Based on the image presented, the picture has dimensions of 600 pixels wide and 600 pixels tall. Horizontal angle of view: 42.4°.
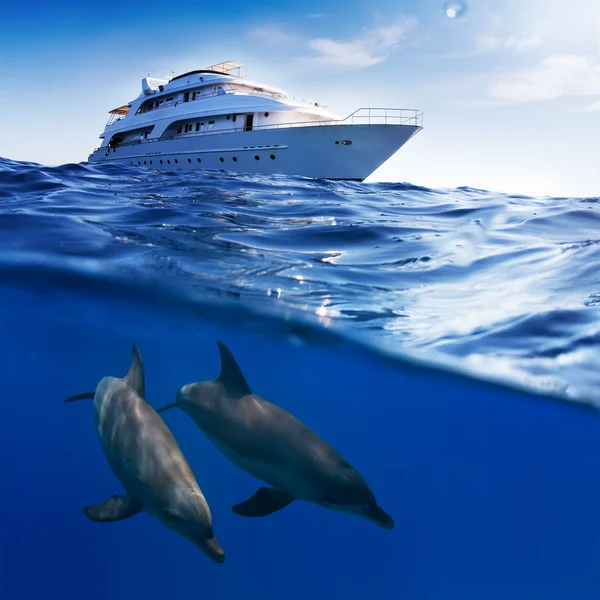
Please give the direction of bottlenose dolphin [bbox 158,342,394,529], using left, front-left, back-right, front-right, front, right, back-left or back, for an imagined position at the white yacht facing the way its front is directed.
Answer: front-right

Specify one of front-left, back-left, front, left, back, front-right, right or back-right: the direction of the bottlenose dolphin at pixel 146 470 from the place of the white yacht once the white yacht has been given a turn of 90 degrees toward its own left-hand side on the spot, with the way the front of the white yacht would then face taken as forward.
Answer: back-right

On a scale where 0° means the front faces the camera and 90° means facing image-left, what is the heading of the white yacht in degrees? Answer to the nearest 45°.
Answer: approximately 315°
